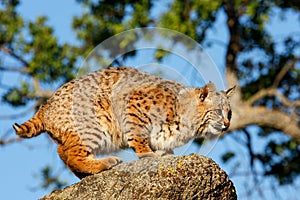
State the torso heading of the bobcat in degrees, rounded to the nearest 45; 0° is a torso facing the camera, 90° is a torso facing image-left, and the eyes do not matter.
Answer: approximately 270°
